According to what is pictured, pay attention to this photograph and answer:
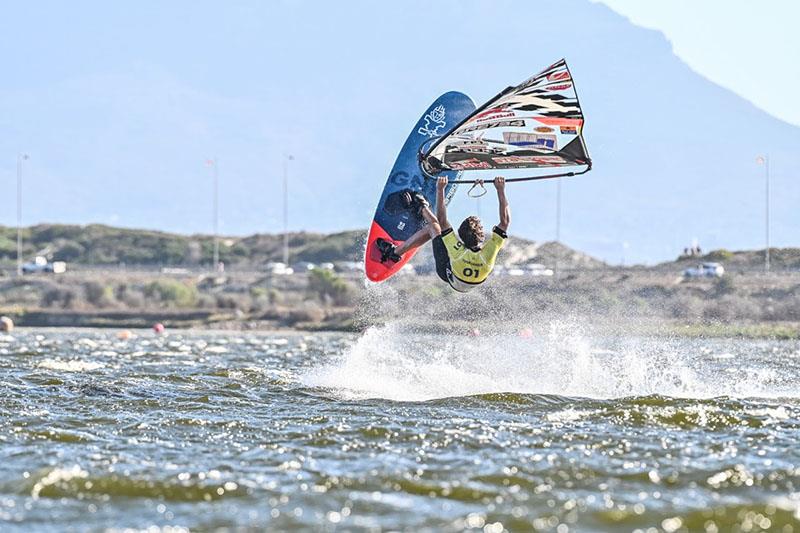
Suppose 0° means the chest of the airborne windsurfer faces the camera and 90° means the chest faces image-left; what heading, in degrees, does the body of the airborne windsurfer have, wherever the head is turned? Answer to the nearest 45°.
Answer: approximately 135°
